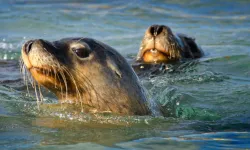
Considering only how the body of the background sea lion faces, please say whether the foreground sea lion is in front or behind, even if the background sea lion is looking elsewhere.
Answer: in front

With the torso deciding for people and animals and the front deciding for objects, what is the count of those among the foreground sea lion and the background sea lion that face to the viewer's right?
0

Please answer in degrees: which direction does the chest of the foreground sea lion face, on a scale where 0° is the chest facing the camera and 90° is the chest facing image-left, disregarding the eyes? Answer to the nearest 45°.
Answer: approximately 90°

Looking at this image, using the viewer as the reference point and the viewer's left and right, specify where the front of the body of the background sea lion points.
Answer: facing the viewer and to the left of the viewer
